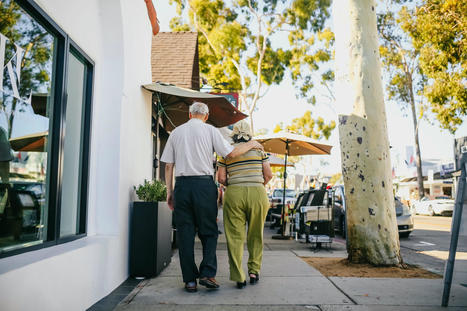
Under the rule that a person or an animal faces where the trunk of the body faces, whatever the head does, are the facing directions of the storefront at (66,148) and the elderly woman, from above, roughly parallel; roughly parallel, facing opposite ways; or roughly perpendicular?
roughly perpendicular

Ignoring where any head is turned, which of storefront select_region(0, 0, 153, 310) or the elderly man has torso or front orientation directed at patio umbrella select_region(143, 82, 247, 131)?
the elderly man

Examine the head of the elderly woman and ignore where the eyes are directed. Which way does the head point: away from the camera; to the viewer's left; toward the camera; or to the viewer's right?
away from the camera

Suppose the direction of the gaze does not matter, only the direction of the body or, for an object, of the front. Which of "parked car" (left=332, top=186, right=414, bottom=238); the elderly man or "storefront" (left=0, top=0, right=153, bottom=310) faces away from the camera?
the elderly man

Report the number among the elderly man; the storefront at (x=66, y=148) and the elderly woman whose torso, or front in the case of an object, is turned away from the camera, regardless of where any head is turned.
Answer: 2

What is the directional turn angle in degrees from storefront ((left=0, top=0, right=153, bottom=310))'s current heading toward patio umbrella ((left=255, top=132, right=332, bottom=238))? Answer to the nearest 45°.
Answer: approximately 90° to its left

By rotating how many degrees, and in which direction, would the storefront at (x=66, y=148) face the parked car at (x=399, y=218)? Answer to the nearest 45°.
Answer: approximately 90° to its left

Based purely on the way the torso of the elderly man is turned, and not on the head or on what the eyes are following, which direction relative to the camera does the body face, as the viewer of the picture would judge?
away from the camera

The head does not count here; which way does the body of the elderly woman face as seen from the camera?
away from the camera

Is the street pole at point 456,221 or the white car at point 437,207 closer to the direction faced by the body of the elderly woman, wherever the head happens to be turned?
the white car

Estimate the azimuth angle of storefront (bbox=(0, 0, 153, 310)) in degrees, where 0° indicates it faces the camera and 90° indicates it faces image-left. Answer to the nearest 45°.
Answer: approximately 315°

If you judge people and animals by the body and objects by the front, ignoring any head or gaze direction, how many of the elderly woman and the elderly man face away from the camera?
2

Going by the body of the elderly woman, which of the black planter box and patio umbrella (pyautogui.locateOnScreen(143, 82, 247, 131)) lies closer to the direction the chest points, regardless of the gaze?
the patio umbrella

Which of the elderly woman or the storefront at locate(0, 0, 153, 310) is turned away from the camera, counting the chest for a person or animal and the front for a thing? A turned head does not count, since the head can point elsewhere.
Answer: the elderly woman
